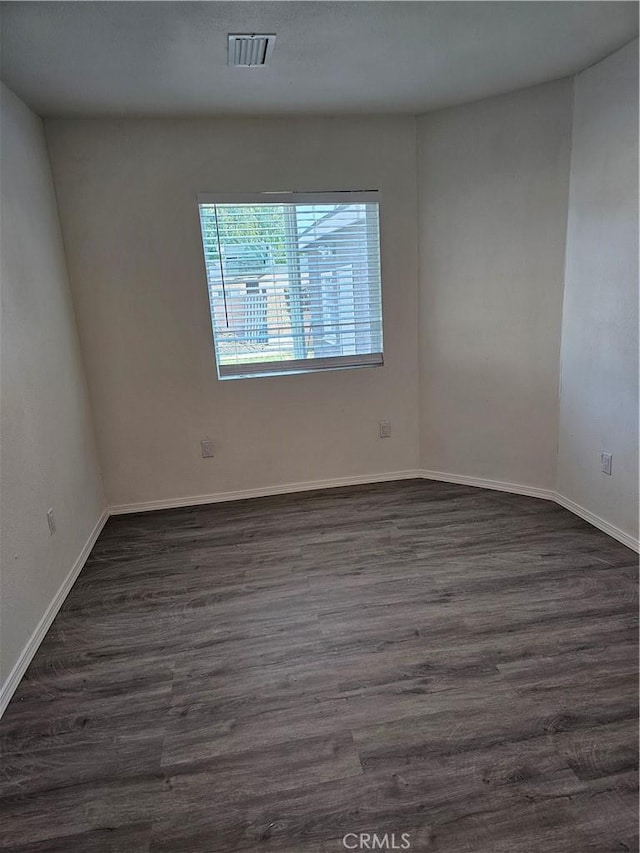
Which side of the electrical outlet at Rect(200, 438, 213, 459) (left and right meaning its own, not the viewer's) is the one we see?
front
